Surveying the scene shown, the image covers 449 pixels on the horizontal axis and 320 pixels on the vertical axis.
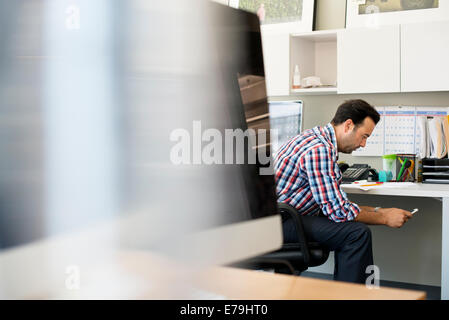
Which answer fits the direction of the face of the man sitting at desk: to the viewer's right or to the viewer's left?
to the viewer's right

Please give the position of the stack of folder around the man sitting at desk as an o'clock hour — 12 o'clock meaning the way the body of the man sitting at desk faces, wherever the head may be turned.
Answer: The stack of folder is roughly at 10 o'clock from the man sitting at desk.

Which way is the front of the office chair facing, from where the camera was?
facing to the right of the viewer

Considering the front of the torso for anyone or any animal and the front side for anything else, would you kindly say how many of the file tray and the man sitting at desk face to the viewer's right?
1

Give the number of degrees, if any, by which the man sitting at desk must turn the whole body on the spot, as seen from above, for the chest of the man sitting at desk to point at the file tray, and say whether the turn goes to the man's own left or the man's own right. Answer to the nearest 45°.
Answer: approximately 45° to the man's own left

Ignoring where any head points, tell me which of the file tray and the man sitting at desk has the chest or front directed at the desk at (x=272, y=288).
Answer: the file tray

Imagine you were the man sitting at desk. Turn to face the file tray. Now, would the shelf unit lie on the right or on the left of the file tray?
left

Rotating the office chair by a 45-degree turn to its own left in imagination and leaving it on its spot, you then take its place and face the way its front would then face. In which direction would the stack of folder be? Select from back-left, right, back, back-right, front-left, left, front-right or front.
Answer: front

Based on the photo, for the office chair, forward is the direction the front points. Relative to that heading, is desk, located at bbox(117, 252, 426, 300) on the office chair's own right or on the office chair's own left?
on the office chair's own right

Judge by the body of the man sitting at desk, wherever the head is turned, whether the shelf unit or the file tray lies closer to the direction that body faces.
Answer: the file tray

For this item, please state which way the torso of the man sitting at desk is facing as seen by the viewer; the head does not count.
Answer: to the viewer's right

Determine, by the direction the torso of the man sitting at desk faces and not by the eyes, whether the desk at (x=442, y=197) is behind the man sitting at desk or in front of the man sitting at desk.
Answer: in front

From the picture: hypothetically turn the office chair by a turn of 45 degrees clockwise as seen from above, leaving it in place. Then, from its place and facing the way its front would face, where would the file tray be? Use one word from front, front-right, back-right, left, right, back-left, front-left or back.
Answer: left

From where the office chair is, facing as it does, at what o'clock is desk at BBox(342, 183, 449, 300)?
The desk is roughly at 11 o'clock from the office chair.

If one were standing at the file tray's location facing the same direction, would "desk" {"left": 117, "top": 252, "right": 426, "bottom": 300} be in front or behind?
in front
